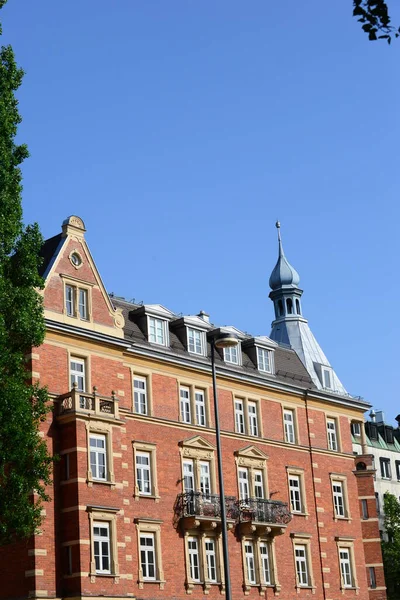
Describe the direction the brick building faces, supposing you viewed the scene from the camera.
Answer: facing the viewer and to the right of the viewer

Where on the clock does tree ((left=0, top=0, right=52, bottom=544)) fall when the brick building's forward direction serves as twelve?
The tree is roughly at 2 o'clock from the brick building.
